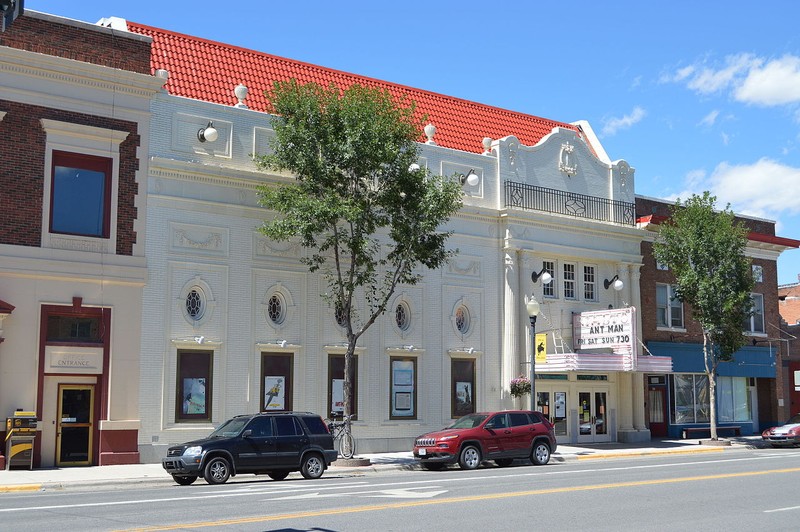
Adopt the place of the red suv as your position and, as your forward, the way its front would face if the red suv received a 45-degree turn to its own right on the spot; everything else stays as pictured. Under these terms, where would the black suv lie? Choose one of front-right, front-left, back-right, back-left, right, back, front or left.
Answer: front-left

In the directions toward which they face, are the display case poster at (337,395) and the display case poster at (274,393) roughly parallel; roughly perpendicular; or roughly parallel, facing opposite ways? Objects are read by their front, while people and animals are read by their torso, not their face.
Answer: roughly parallel

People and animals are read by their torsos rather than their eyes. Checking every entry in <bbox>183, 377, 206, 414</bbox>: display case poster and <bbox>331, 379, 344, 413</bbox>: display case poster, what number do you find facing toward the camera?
2

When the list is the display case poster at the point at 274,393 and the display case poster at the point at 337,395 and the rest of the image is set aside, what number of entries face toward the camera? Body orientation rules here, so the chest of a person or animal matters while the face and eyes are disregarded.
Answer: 2

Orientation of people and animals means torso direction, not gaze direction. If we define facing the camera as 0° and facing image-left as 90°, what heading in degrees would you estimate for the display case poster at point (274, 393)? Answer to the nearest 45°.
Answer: approximately 0°

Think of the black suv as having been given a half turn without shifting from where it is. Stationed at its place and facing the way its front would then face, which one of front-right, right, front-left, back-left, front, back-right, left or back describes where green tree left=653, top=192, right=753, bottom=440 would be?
front

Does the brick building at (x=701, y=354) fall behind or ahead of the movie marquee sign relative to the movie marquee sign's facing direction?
behind

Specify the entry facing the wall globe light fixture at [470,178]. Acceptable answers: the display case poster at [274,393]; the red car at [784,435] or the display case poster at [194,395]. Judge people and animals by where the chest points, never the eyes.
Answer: the red car

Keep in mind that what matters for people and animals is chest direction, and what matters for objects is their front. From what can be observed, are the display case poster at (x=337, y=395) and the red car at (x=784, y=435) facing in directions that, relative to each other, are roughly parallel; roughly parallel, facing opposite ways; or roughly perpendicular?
roughly perpendicular

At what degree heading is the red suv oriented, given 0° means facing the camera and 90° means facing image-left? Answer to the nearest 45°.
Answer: approximately 45°

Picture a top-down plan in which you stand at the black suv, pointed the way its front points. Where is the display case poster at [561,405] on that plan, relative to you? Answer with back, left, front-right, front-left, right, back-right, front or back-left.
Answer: back

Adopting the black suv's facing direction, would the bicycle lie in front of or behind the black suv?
behind

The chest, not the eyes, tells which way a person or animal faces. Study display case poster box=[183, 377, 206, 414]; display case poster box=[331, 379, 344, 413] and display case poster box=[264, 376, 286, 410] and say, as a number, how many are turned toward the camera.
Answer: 3

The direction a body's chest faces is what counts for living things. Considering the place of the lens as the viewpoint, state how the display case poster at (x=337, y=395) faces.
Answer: facing the viewer

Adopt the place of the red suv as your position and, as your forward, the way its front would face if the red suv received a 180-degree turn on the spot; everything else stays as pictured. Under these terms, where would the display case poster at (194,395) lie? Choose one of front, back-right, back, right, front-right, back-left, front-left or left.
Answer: back-left
